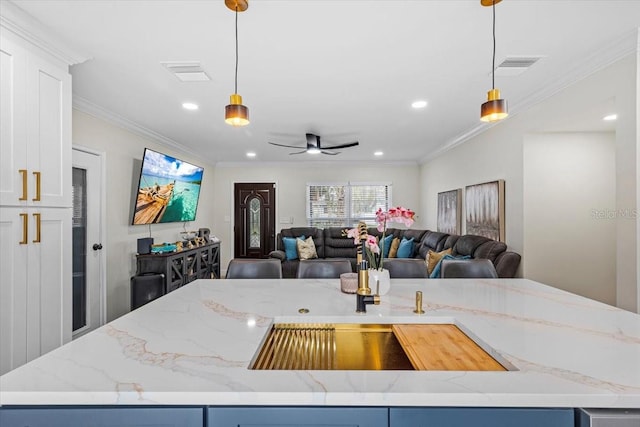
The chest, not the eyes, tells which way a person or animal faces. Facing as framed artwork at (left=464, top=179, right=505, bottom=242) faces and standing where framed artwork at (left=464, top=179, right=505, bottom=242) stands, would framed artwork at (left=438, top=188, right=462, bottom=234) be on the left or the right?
on its right

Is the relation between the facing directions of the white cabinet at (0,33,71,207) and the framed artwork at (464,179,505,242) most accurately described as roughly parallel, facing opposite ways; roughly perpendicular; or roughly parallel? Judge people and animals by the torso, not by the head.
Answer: roughly parallel, facing opposite ways

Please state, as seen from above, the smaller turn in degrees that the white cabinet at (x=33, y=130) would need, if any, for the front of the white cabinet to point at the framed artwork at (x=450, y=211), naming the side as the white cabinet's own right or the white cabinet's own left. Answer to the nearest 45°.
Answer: approximately 45° to the white cabinet's own left

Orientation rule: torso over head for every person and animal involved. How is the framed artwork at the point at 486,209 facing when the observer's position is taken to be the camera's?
facing the viewer and to the left of the viewer

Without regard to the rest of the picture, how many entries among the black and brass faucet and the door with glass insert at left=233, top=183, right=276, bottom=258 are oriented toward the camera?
2

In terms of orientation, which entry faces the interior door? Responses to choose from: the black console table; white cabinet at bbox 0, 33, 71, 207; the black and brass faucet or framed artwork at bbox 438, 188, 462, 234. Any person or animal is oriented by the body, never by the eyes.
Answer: the framed artwork

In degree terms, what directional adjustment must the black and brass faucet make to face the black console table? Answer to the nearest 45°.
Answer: approximately 135° to its right

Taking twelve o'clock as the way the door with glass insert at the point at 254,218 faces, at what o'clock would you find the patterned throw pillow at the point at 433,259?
The patterned throw pillow is roughly at 11 o'clock from the door with glass insert.

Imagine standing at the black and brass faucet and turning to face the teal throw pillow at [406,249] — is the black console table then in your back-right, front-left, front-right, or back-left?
front-left

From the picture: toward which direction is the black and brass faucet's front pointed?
toward the camera

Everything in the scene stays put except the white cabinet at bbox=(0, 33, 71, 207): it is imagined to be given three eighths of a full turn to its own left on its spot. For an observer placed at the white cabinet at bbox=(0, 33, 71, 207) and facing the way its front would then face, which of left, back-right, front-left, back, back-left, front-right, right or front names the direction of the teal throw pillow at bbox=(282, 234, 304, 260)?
front-right

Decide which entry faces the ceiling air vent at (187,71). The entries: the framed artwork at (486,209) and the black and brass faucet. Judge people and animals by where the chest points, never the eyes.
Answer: the framed artwork

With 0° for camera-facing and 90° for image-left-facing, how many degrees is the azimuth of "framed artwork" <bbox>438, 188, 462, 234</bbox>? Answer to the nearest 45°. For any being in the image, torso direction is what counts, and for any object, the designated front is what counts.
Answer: approximately 45°

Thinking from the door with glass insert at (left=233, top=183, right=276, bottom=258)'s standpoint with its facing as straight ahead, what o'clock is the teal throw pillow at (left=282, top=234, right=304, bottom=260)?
The teal throw pillow is roughly at 11 o'clock from the door with glass insert.

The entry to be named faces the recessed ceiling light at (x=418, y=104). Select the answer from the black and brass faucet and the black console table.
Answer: the black console table
